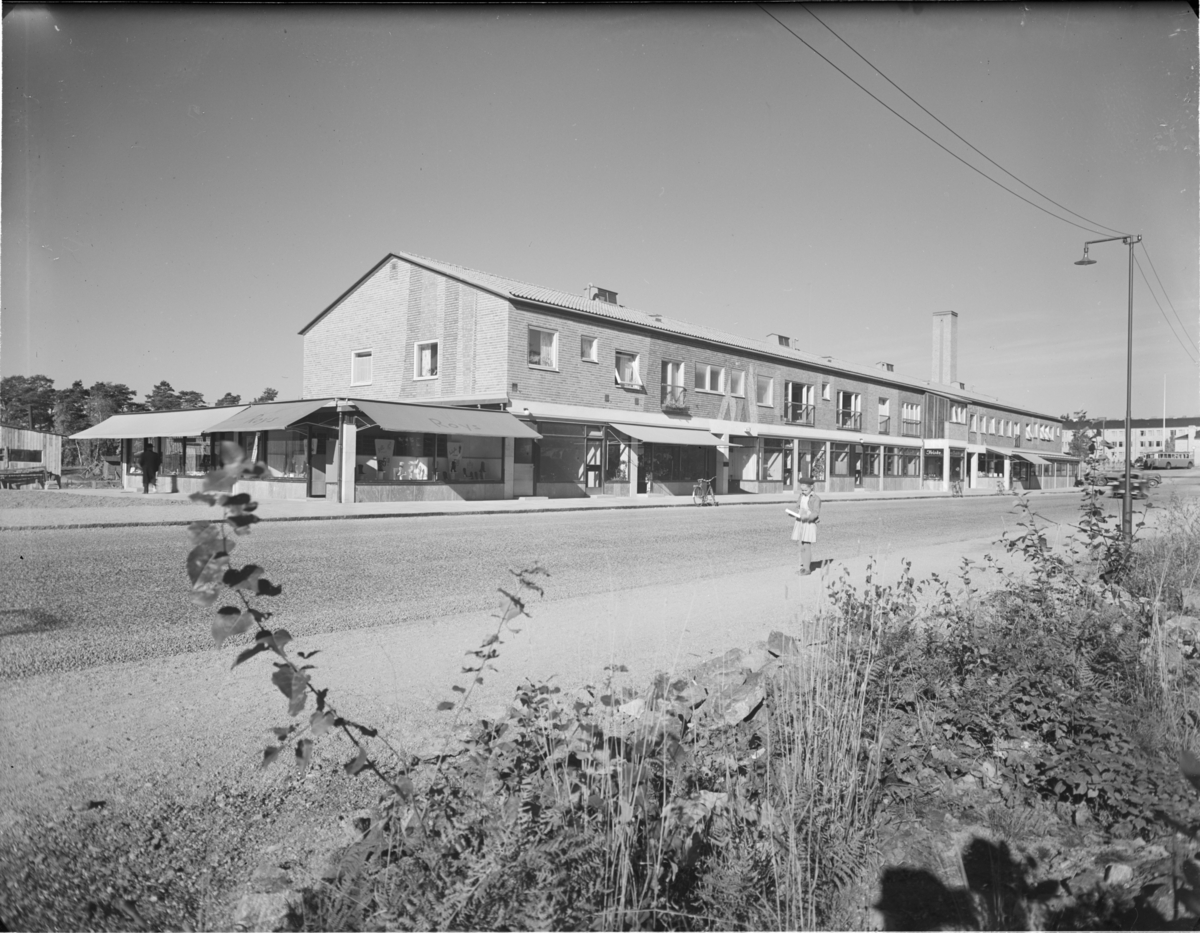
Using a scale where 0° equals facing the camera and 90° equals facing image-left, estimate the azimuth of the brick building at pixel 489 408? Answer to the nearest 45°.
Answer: approximately 315°

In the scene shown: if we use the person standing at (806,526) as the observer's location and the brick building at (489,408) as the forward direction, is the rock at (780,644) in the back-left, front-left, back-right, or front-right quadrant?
back-left

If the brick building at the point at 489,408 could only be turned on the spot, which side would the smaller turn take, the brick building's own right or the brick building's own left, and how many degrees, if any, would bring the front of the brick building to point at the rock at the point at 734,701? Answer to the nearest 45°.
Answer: approximately 45° to the brick building's own right

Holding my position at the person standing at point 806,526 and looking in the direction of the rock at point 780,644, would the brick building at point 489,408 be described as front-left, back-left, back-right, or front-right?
back-right

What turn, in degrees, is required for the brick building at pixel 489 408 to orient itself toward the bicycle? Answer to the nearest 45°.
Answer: approximately 45° to its left

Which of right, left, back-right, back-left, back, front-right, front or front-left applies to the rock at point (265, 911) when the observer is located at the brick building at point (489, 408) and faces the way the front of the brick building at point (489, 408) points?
front-right

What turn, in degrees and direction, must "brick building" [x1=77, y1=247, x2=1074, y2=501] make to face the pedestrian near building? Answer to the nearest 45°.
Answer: approximately 135° to its right
